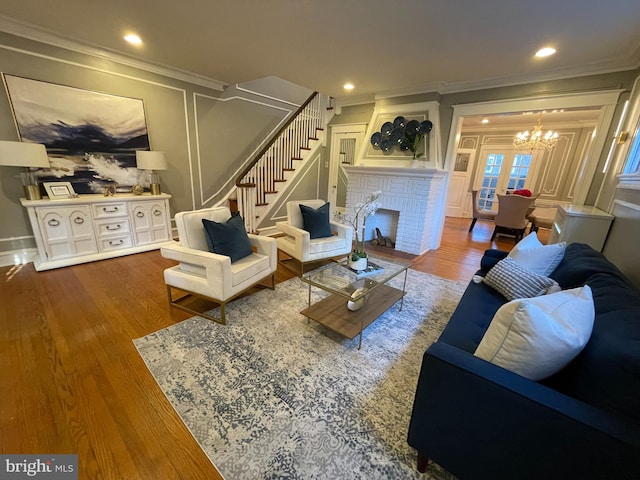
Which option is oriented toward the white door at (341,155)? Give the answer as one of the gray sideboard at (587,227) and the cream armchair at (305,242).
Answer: the gray sideboard

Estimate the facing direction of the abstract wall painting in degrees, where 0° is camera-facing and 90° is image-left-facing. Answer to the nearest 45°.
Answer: approximately 315°

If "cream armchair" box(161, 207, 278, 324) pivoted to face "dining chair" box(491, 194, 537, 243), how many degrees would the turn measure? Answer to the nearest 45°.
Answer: approximately 45° to its left

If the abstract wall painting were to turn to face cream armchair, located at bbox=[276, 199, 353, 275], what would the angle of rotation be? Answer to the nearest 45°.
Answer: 0° — it already faces it

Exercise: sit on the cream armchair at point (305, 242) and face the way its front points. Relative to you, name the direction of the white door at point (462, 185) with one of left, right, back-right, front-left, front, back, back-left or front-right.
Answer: left

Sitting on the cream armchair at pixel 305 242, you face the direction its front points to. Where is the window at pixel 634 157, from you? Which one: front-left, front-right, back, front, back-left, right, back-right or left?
front-left

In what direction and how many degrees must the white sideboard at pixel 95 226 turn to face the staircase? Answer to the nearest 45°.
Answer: approximately 45° to its left

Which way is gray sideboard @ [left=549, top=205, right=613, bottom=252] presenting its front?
to the viewer's left

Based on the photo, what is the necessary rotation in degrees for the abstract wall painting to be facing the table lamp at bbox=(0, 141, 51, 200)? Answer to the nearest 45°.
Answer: approximately 90° to its right

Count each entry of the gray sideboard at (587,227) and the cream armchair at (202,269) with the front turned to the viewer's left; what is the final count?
1

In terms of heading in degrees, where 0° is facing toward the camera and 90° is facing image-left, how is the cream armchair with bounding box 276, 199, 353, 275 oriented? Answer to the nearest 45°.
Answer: approximately 315°

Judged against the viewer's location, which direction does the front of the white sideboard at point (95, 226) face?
facing the viewer and to the right of the viewer

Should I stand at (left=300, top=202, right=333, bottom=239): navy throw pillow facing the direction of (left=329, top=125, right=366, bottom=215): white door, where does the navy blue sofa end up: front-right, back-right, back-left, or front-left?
back-right

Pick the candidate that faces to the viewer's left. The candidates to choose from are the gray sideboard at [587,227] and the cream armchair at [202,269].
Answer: the gray sideboard
